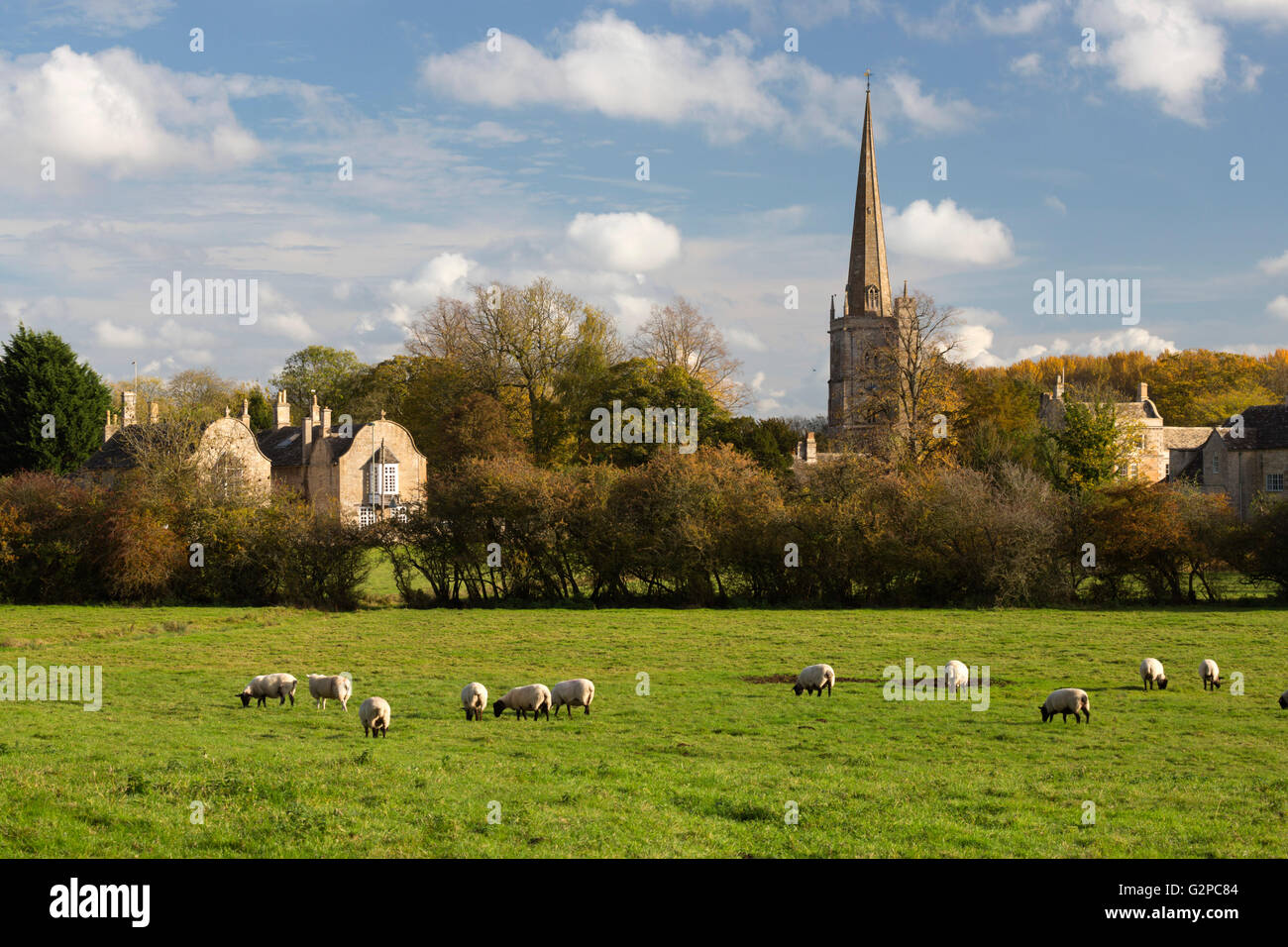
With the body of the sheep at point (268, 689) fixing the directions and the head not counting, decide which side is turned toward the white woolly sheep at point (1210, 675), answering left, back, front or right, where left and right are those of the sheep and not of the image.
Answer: back

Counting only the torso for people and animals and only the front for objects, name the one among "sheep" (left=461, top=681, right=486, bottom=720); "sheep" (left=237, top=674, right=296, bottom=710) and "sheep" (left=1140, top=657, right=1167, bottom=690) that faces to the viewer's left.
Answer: "sheep" (left=237, top=674, right=296, bottom=710)

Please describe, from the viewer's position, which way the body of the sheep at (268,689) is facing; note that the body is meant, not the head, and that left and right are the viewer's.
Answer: facing to the left of the viewer

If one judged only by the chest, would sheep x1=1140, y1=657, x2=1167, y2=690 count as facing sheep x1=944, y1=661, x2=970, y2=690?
no

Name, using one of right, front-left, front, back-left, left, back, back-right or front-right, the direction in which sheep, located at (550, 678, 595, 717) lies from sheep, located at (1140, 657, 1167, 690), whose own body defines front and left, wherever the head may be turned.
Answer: right

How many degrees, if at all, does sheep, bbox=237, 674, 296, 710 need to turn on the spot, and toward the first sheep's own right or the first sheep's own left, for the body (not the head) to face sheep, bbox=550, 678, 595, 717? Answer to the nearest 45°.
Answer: approximately 135° to the first sheep's own left

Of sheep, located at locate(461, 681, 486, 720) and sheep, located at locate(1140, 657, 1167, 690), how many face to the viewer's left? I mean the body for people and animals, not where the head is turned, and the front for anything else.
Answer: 0
